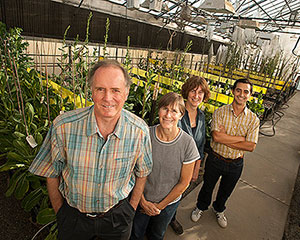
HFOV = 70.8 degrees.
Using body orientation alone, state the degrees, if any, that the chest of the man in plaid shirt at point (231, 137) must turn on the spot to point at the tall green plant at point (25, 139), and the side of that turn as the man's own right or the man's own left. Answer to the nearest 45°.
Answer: approximately 45° to the man's own right

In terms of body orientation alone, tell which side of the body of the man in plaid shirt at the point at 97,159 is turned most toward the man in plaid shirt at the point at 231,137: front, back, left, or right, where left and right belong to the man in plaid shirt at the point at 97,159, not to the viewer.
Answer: left

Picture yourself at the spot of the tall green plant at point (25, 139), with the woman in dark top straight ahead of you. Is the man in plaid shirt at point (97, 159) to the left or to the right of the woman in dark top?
right

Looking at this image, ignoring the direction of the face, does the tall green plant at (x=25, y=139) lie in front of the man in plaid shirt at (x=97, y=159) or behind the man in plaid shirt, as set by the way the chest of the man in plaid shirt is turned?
behind

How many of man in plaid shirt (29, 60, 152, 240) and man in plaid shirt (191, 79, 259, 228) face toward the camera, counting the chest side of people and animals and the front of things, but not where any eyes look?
2

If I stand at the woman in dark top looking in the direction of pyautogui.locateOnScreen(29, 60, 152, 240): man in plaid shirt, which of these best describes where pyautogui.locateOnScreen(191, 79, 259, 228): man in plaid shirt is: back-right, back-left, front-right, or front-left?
back-left

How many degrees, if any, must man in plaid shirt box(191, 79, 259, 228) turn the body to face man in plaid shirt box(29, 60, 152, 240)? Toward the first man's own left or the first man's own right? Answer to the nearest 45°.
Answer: approximately 45° to the first man's own right

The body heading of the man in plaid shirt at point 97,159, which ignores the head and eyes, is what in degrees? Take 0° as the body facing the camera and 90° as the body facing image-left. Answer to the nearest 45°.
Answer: approximately 0°
